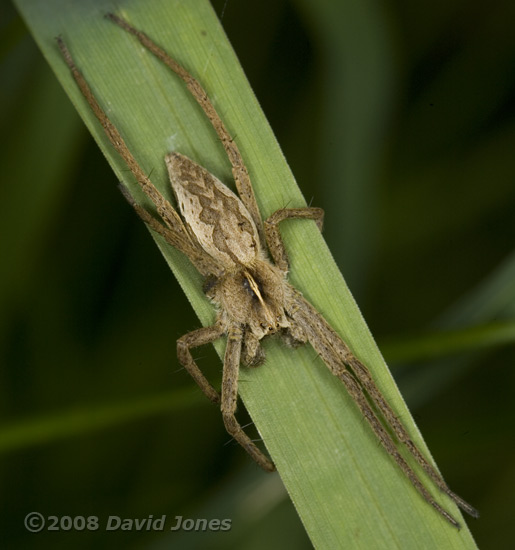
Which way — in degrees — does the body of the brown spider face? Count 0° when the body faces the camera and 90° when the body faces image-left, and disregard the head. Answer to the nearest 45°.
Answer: approximately 315°
